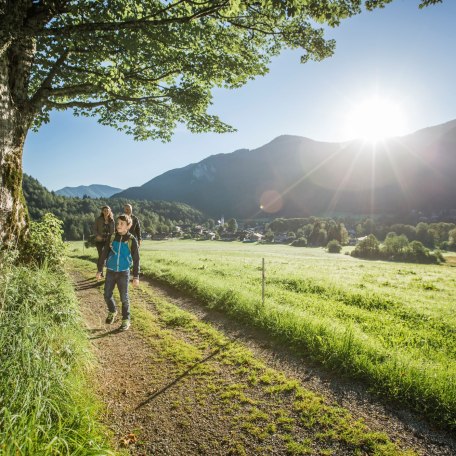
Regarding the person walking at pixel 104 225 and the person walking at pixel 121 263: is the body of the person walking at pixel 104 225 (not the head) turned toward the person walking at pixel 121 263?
yes

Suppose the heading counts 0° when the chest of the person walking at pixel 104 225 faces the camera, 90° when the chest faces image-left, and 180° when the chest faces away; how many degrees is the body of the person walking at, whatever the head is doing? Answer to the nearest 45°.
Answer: approximately 0°

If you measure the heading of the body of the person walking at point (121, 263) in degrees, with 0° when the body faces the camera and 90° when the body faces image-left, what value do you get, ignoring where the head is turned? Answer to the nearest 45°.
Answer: approximately 0°

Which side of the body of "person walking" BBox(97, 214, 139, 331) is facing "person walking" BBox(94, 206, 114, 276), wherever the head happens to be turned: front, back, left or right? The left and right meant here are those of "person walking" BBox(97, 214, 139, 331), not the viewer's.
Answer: back

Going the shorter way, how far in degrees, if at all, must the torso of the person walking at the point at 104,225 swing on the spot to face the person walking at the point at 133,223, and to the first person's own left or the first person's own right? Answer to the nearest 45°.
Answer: approximately 45° to the first person's own left

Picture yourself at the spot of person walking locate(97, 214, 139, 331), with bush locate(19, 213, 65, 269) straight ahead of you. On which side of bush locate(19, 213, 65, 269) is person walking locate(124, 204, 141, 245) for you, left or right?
right

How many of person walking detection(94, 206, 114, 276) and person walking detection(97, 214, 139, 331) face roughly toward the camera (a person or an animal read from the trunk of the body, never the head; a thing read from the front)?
2

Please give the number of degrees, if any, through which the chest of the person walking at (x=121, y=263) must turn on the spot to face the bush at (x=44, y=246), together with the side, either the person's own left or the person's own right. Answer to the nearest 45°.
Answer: approximately 135° to the person's own right

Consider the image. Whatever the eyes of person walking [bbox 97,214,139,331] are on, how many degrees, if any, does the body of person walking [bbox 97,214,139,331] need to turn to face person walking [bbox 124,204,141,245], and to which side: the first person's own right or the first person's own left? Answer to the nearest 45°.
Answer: approximately 180°
